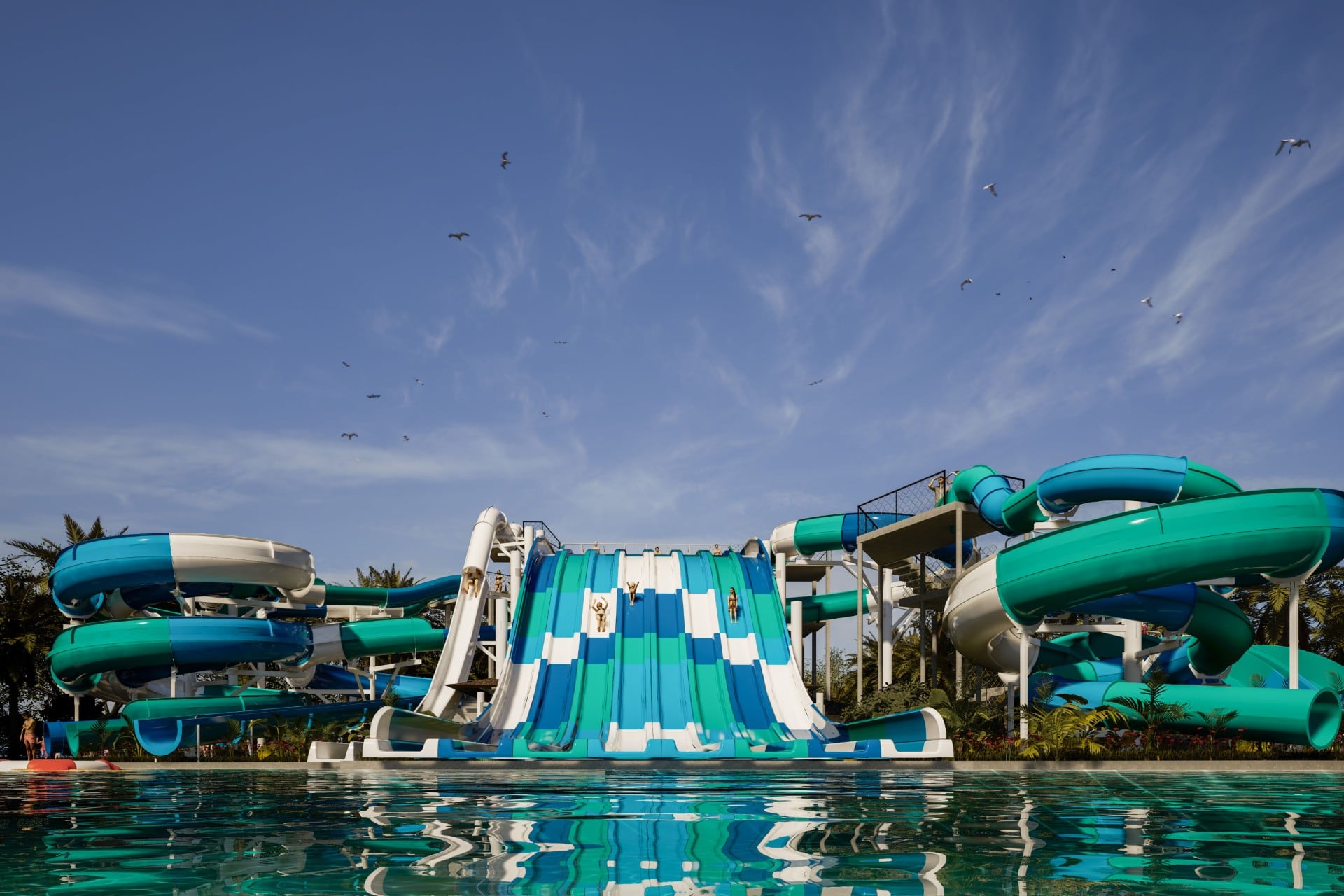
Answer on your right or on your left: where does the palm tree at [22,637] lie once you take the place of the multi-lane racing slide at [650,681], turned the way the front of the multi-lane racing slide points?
on your right

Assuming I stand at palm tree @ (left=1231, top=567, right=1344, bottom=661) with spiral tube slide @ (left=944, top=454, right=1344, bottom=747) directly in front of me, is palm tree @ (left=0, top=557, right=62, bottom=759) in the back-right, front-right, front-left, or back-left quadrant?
front-right

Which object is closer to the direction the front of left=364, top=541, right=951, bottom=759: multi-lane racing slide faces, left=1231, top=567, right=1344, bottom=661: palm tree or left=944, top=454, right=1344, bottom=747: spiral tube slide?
the spiral tube slide

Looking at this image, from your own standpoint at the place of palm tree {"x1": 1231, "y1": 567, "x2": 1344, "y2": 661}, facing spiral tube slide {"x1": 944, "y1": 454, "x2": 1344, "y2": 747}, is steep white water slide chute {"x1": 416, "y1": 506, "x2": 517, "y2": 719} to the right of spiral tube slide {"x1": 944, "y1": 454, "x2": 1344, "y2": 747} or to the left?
right

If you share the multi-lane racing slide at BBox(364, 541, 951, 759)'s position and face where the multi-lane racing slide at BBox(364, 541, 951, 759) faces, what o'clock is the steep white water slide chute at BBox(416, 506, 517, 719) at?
The steep white water slide chute is roughly at 4 o'clock from the multi-lane racing slide.

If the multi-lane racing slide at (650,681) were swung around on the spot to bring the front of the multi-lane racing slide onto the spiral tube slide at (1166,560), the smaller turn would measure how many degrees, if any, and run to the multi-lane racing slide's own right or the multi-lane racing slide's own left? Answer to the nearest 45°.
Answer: approximately 45° to the multi-lane racing slide's own left

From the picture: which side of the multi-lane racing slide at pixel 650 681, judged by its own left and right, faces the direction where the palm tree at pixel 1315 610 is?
left

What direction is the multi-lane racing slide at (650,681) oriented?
toward the camera
